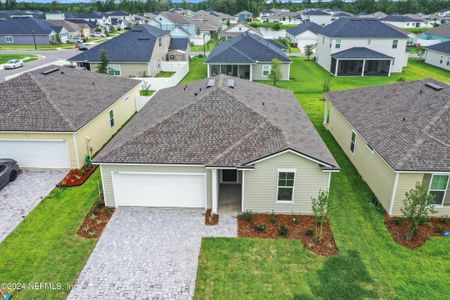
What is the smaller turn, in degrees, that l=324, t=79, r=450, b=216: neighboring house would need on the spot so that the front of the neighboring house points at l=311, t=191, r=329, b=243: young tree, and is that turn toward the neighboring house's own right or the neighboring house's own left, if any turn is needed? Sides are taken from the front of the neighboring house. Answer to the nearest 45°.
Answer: approximately 45° to the neighboring house's own right

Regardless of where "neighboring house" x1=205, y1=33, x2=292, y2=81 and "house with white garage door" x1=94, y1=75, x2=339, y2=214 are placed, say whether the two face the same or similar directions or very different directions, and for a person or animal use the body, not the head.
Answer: very different directions

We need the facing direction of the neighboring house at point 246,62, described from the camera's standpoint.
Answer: facing away from the viewer

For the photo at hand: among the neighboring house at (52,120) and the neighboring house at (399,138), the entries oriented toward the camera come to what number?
2

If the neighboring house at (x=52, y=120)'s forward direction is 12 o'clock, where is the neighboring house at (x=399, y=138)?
the neighboring house at (x=399, y=138) is roughly at 10 o'clock from the neighboring house at (x=52, y=120).

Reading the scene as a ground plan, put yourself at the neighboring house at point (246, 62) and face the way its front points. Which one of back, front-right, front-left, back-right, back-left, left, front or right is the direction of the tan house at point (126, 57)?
left

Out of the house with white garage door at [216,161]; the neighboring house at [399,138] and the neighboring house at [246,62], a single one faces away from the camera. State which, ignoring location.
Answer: the neighboring house at [246,62]

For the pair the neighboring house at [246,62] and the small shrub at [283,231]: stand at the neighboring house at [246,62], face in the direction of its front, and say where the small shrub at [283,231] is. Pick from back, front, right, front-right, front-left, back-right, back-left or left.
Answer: back

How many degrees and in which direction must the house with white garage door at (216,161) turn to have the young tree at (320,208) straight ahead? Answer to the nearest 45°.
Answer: approximately 45° to its left

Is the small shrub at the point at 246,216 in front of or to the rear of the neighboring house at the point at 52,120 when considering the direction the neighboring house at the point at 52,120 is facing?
in front
